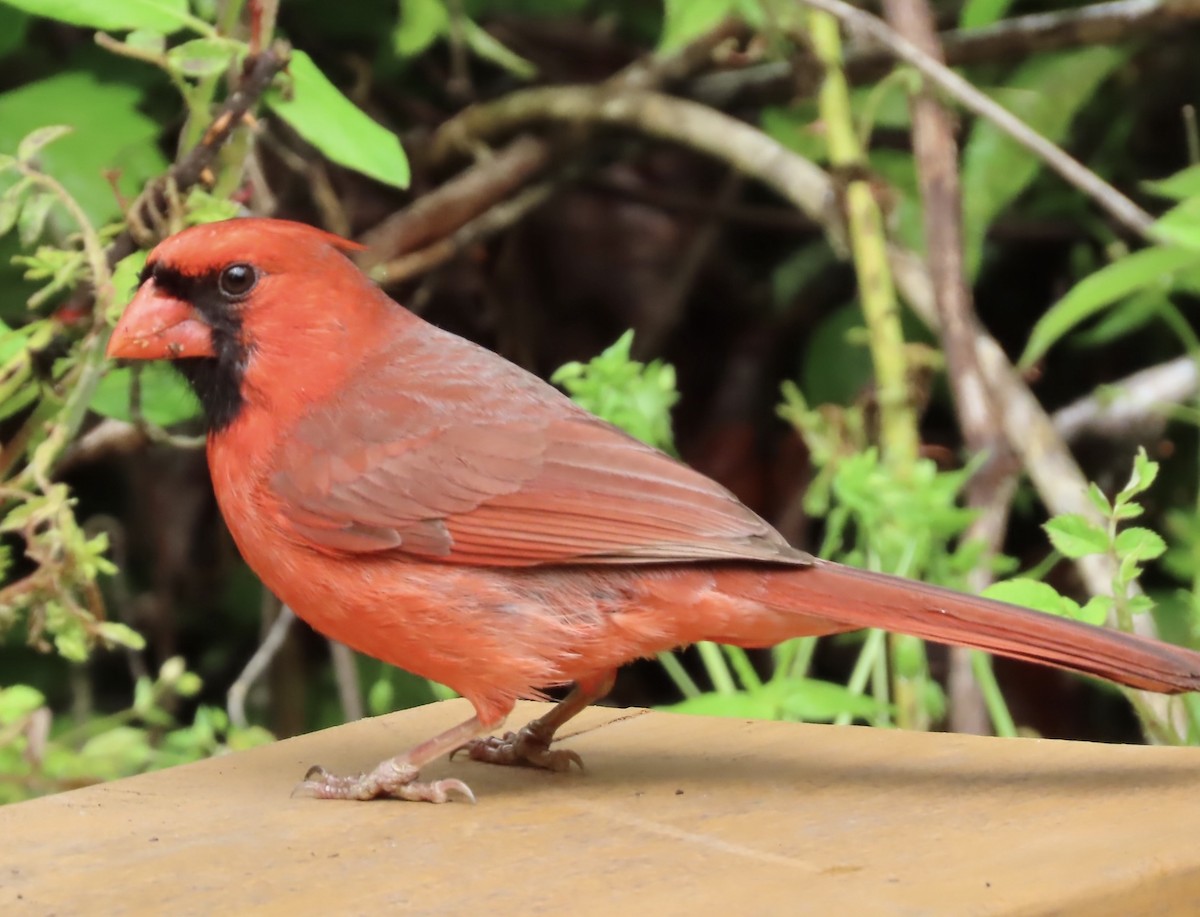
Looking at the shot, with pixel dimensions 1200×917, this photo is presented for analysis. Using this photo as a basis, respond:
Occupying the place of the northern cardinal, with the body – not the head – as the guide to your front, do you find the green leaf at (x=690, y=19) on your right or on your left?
on your right

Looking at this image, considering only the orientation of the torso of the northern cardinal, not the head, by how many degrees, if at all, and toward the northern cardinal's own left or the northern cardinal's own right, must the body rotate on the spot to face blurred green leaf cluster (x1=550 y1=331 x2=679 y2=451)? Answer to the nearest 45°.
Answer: approximately 90° to the northern cardinal's own right

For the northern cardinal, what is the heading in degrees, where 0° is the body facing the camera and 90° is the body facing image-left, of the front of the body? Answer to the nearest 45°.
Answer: approximately 90°

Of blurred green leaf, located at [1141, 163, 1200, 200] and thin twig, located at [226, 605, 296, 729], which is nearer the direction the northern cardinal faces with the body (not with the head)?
the thin twig

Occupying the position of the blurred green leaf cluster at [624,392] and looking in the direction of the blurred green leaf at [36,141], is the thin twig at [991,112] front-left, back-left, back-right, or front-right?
back-right

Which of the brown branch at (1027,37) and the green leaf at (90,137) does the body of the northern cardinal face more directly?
the green leaf

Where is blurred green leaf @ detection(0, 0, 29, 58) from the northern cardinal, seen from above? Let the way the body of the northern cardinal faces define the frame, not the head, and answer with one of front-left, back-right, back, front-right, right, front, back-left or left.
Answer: front-right

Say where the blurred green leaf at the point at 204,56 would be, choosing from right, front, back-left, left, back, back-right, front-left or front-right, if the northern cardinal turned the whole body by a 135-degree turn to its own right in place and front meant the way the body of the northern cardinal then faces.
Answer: left

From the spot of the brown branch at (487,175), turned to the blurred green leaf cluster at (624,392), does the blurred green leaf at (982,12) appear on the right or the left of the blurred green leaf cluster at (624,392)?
left

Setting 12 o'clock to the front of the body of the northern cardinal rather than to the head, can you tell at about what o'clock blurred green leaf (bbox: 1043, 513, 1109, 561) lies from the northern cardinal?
The blurred green leaf is roughly at 4 o'clock from the northern cardinal.

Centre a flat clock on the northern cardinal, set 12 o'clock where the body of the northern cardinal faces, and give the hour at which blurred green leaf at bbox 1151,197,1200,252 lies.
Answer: The blurred green leaf is roughly at 5 o'clock from the northern cardinal.

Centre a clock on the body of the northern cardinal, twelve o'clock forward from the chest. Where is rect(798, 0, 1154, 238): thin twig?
The thin twig is roughly at 4 o'clock from the northern cardinal.

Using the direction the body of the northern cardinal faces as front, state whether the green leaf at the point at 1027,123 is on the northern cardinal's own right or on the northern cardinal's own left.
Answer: on the northern cardinal's own right

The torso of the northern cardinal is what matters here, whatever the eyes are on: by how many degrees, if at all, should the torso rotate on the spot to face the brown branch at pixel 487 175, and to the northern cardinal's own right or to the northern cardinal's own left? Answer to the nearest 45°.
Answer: approximately 90° to the northern cardinal's own right

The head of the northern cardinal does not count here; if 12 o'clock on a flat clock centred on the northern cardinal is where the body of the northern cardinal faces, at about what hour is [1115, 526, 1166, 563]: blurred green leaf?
The blurred green leaf is roughly at 4 o'clock from the northern cardinal.
